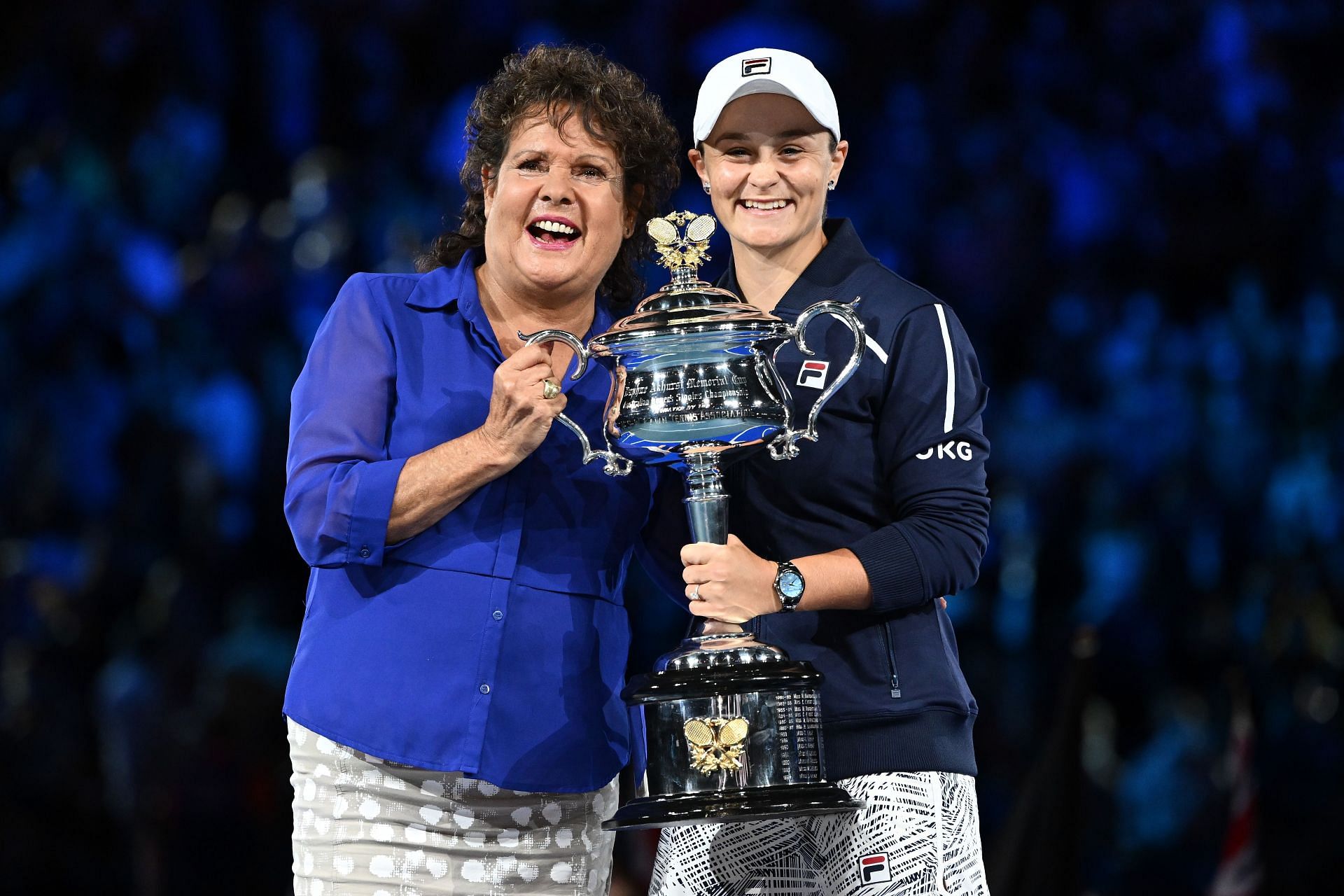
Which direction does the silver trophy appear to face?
toward the camera
